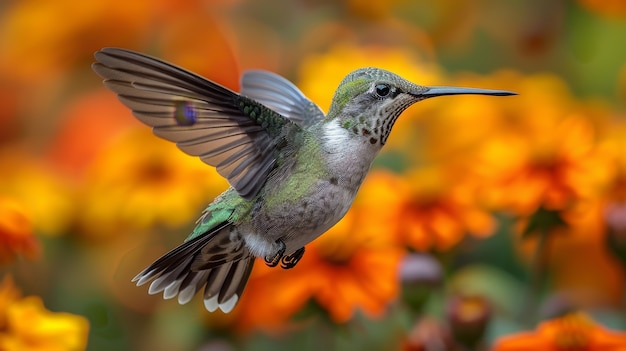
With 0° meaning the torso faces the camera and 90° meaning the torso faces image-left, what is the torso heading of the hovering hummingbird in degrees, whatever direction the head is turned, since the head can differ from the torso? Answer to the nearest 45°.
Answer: approximately 270°

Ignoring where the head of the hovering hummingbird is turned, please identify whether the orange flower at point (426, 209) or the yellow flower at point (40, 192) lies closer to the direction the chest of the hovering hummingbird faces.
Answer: the orange flower
